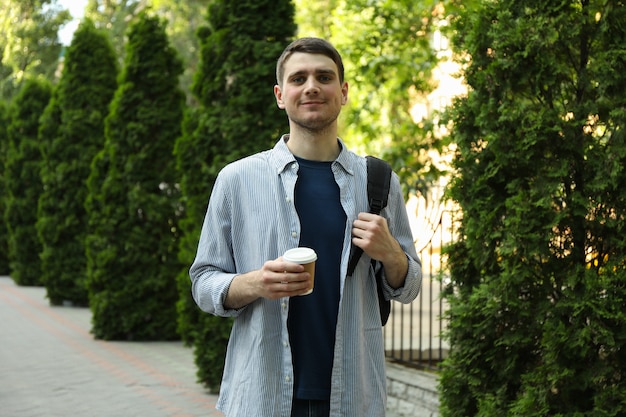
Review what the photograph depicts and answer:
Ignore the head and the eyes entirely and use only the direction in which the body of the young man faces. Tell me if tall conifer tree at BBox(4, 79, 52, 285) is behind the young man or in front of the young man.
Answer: behind

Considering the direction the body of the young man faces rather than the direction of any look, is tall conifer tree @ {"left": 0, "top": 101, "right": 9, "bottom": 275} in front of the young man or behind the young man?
behind

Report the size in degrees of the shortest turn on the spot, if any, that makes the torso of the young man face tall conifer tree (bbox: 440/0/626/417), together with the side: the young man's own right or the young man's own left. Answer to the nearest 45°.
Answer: approximately 135° to the young man's own left

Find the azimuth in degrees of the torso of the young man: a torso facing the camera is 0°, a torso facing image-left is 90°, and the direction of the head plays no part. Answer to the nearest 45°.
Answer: approximately 0°

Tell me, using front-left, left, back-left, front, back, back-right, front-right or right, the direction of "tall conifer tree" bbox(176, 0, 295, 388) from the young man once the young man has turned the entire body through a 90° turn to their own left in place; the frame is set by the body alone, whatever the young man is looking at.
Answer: left
